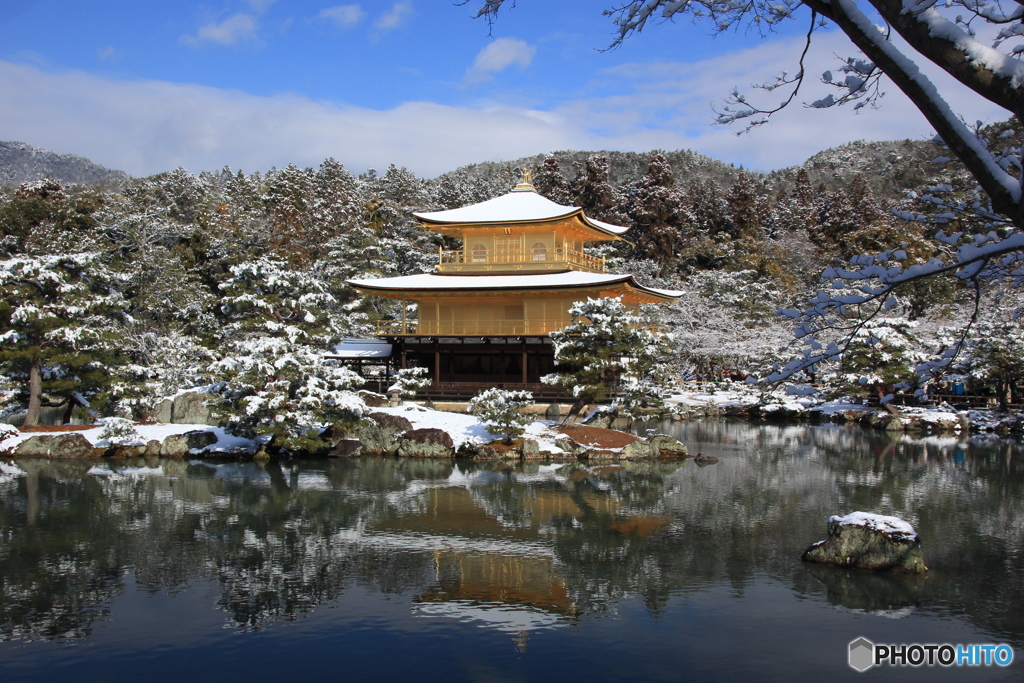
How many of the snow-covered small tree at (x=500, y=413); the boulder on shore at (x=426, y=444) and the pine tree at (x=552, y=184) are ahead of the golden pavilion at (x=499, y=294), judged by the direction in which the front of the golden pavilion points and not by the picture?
2

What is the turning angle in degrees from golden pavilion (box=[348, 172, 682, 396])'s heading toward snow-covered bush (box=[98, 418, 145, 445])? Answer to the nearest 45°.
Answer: approximately 45° to its right

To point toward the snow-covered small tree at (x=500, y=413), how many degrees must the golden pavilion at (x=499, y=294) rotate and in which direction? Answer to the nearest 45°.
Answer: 0° — it already faces it

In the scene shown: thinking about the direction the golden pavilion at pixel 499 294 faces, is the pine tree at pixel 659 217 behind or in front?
behind

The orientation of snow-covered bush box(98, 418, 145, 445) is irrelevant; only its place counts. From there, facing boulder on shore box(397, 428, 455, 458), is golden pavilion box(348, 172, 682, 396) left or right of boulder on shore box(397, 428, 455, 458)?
left

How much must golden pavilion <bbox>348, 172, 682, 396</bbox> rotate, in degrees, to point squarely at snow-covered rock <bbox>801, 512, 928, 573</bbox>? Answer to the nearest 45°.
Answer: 0° — it already faces it

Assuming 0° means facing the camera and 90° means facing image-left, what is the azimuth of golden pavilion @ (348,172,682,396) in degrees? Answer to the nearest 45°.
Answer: approximately 0°

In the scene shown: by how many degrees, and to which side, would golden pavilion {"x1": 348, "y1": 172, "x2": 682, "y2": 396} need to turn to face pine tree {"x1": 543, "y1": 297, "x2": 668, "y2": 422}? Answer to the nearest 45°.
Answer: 0° — it already faces it

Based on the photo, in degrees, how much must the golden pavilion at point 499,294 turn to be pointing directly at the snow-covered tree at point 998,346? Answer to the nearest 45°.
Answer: approximately 90° to its left

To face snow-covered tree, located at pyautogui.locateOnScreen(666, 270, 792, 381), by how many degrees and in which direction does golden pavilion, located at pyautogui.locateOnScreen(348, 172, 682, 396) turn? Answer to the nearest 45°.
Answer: approximately 135° to its left
